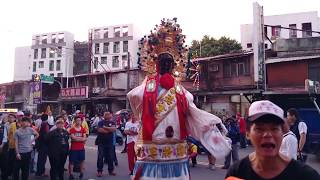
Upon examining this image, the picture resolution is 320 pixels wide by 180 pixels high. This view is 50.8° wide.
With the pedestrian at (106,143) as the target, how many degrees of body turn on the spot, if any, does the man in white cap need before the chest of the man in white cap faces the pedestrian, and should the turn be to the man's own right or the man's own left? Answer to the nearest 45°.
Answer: approximately 135° to the man's own right

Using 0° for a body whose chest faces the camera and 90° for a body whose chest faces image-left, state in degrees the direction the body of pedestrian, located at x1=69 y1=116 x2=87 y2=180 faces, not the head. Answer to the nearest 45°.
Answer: approximately 0°

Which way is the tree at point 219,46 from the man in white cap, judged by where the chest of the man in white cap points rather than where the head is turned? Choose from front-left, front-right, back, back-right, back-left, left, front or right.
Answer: back

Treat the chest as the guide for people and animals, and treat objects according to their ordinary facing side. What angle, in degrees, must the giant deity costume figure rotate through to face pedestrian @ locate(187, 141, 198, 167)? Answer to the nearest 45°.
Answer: approximately 180°

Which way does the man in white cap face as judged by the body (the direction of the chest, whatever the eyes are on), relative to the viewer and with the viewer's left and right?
facing the viewer

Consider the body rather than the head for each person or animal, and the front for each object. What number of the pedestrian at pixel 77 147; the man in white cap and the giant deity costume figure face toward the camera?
3

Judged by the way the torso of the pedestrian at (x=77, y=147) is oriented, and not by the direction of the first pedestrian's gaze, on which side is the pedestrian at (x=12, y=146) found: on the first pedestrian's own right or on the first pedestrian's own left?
on the first pedestrian's own right

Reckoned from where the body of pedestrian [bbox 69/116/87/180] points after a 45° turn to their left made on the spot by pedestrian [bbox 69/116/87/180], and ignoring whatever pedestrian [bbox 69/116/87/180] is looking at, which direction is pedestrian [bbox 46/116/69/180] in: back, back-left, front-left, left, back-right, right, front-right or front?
right

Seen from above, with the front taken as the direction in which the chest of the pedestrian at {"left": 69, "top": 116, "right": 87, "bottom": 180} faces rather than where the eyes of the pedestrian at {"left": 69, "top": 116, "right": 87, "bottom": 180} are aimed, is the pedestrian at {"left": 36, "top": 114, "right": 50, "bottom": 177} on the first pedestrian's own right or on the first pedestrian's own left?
on the first pedestrian's own right

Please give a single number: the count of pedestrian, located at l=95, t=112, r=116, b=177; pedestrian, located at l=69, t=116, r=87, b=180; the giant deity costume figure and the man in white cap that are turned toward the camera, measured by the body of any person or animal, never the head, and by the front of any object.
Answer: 4

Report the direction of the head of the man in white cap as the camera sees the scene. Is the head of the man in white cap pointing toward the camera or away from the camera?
toward the camera

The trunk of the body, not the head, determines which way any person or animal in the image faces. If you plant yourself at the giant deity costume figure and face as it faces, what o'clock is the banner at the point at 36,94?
The banner is roughly at 5 o'clock from the giant deity costume figure.

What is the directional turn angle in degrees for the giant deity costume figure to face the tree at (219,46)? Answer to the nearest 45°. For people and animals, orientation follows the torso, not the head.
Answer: approximately 180°

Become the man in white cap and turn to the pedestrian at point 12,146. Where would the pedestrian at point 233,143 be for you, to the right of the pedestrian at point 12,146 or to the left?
right
